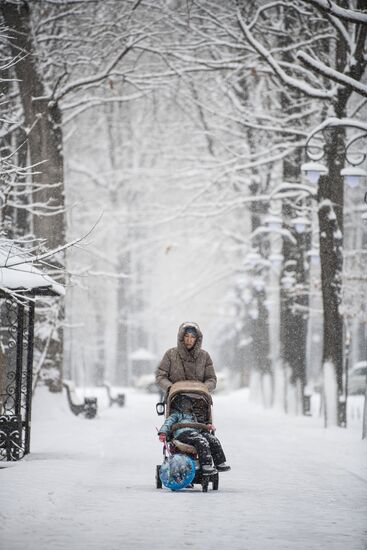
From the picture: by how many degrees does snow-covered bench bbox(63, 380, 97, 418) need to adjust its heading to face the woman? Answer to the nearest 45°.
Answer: approximately 90° to its right

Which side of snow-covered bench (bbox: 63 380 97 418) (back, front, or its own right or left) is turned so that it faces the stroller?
right

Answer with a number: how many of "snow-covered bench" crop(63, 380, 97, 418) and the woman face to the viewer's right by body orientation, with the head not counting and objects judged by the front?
1

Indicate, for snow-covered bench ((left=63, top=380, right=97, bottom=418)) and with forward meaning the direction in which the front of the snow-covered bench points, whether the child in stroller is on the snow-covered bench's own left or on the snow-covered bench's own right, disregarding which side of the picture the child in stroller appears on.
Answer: on the snow-covered bench's own right

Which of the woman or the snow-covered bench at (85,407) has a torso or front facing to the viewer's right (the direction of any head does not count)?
the snow-covered bench

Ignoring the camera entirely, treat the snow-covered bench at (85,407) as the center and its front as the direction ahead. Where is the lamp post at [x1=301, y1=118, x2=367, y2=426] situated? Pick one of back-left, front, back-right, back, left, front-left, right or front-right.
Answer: front-right

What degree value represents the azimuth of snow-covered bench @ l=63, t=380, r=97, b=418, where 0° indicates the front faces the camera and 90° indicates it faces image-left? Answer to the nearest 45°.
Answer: approximately 270°

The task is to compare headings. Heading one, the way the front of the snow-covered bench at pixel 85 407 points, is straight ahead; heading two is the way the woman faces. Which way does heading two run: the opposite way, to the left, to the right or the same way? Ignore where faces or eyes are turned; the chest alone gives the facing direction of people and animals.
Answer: to the right

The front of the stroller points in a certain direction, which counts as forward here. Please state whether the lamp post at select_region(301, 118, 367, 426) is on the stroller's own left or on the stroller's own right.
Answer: on the stroller's own left

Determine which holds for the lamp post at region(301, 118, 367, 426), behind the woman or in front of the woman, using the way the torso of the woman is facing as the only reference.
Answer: behind

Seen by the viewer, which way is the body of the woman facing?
toward the camera
